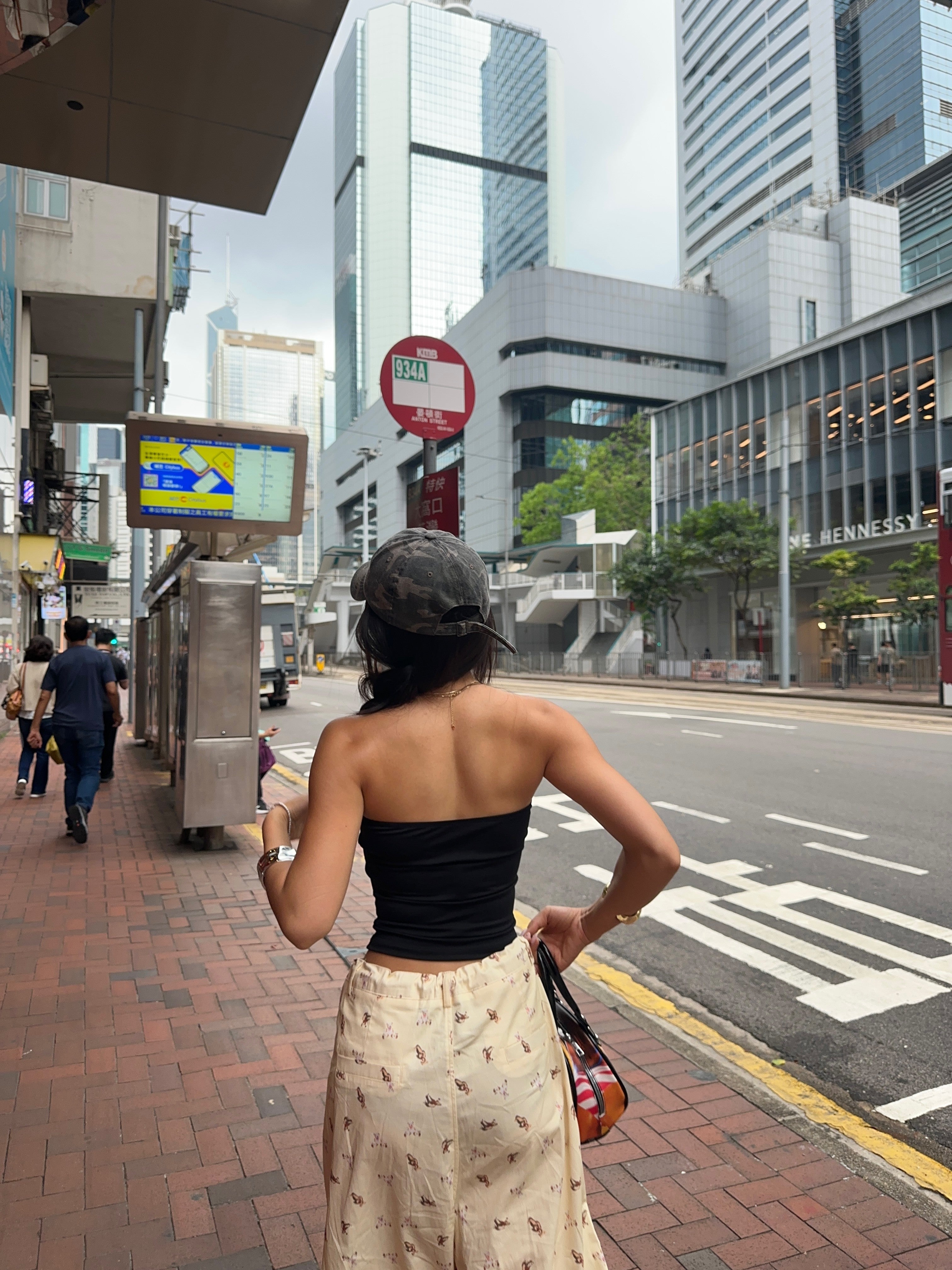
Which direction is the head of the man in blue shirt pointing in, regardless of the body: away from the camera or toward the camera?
away from the camera

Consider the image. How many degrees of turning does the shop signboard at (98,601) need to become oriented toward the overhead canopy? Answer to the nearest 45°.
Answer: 0° — it already faces it

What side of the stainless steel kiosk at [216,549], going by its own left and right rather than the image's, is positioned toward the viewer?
front

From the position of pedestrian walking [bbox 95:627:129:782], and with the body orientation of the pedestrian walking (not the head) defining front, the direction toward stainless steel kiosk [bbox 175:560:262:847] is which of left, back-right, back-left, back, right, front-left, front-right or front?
back

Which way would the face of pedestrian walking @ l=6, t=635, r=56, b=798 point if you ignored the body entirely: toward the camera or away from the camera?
away from the camera

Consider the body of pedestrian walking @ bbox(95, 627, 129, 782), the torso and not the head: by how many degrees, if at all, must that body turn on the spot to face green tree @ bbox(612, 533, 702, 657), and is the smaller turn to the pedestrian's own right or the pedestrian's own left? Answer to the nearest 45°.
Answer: approximately 45° to the pedestrian's own right

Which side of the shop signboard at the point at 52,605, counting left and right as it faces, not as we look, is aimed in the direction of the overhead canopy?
front

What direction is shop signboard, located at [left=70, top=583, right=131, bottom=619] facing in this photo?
toward the camera

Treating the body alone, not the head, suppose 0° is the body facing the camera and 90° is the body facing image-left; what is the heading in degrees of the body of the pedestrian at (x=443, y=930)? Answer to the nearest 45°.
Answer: approximately 180°

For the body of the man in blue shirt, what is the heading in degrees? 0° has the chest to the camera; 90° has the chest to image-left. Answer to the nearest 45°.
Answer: approximately 180°

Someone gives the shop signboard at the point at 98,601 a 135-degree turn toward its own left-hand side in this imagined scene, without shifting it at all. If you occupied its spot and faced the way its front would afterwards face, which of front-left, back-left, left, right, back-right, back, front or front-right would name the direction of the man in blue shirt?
back-right

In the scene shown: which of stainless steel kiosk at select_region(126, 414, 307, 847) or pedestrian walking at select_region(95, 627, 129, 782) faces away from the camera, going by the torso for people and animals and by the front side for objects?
the pedestrian walking

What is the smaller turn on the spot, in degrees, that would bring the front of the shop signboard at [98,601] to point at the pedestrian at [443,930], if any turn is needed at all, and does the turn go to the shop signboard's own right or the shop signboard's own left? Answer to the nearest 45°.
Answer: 0° — it already faces them

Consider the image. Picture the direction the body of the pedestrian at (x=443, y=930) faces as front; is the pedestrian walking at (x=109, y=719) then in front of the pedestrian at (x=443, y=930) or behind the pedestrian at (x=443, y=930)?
in front

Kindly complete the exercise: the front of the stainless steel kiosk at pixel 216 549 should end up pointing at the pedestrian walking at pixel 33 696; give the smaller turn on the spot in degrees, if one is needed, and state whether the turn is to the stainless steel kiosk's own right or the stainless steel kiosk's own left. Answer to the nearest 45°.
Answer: approximately 135° to the stainless steel kiosk's own right

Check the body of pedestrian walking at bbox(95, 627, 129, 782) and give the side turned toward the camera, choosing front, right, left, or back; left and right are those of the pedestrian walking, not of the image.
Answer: back

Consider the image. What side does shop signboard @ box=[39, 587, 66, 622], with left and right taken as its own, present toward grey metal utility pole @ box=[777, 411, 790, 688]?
left

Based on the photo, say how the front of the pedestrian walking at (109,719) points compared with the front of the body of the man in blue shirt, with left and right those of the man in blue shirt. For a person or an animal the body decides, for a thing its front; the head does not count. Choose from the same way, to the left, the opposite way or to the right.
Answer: the same way
